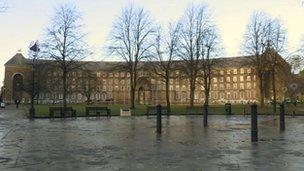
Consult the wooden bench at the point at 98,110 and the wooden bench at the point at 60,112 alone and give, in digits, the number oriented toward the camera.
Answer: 2

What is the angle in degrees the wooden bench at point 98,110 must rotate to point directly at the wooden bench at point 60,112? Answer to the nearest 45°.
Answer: approximately 45° to its right

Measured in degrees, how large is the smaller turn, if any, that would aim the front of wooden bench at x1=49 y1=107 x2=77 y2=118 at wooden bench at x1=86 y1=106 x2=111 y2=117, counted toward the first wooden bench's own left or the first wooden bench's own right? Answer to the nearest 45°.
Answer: approximately 135° to the first wooden bench's own left
